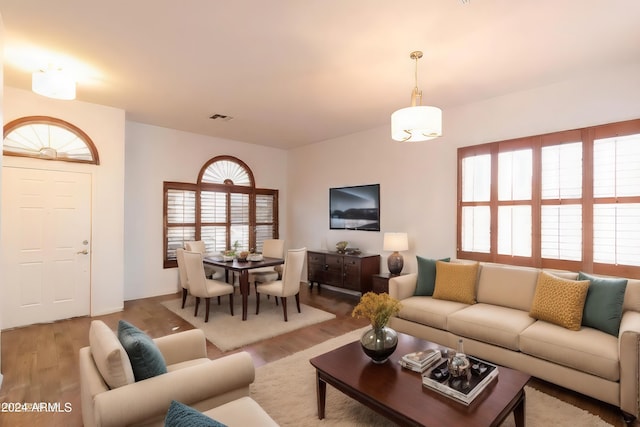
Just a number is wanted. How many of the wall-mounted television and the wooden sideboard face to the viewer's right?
0

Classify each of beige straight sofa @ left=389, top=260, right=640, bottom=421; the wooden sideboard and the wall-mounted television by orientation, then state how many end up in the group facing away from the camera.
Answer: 0

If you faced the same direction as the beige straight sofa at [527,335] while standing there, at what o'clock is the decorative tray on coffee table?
The decorative tray on coffee table is roughly at 11 o'clock from the beige straight sofa.

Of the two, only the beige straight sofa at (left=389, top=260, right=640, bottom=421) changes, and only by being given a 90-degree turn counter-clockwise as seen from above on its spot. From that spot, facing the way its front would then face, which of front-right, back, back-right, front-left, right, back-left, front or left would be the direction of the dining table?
back-right

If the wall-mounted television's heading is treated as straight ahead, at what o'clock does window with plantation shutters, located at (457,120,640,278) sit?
The window with plantation shutters is roughly at 9 o'clock from the wall-mounted television.

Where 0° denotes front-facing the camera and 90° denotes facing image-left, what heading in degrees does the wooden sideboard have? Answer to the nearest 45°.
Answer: approximately 45°

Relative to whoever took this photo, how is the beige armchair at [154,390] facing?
facing away from the viewer and to the right of the viewer

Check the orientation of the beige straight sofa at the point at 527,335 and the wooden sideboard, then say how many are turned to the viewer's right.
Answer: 0

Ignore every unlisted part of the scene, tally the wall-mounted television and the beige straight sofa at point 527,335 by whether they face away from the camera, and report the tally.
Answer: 0

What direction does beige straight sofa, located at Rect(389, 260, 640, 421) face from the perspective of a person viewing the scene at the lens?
facing the viewer and to the left of the viewer

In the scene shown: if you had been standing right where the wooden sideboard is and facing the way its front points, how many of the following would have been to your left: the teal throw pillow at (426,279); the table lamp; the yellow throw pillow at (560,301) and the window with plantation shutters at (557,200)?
4

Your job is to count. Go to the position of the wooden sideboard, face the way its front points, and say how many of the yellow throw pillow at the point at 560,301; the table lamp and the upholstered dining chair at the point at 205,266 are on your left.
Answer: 2

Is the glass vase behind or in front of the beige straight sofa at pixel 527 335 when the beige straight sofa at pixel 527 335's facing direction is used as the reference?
in front

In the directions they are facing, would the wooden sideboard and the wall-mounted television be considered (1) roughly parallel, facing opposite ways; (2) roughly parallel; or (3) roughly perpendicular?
roughly parallel

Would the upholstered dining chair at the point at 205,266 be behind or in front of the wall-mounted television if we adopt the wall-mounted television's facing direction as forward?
in front

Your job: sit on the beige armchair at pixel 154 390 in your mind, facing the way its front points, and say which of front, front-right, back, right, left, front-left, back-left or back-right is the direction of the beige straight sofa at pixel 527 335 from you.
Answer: front-right

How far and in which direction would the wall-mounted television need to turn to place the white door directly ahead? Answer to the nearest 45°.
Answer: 0° — it already faces it
